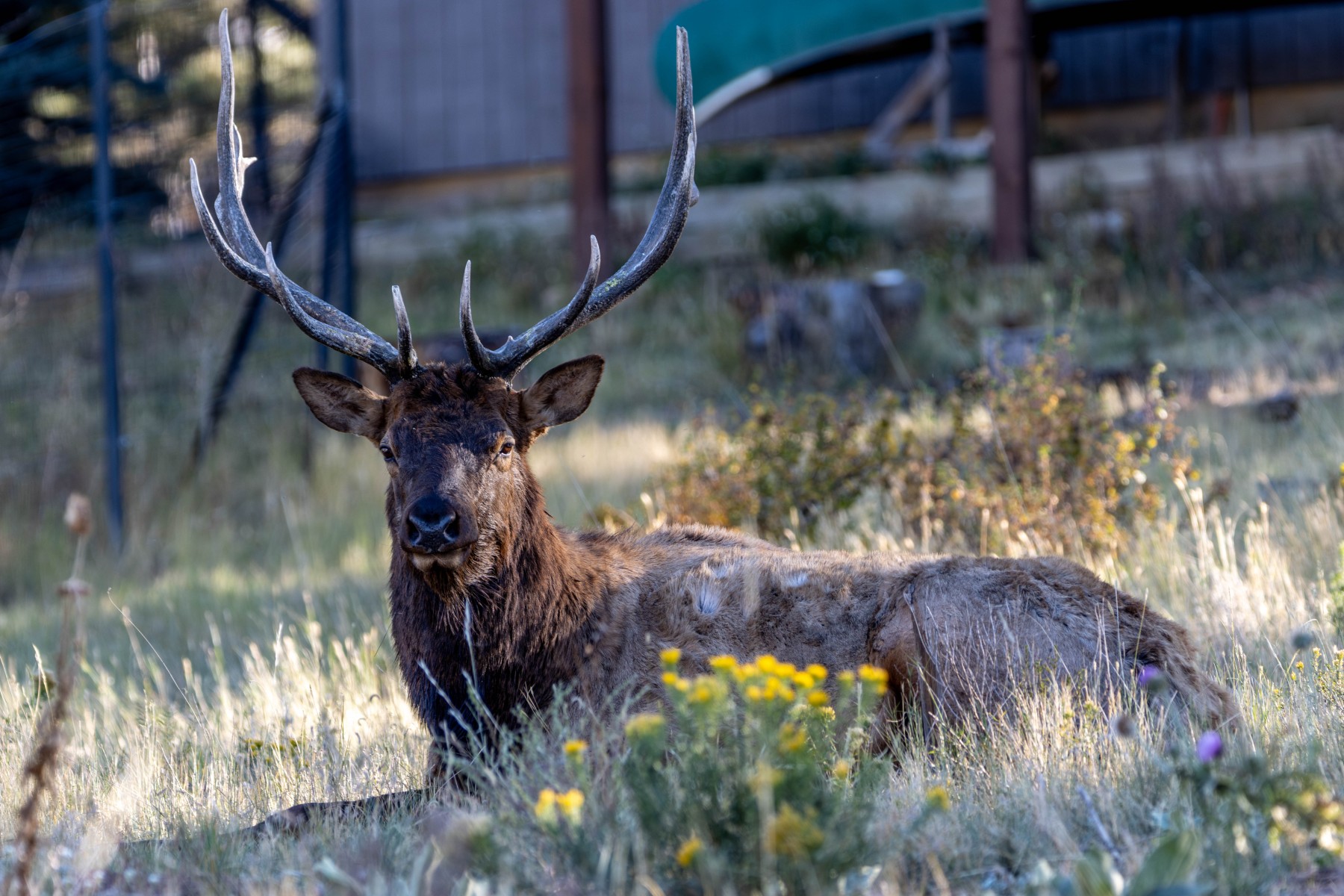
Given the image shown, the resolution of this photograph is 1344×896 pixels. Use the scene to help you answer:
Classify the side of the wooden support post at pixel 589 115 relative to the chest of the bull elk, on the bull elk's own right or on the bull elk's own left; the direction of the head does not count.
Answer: on the bull elk's own right

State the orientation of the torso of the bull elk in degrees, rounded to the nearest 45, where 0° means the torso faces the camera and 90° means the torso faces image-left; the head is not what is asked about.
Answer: approximately 90°

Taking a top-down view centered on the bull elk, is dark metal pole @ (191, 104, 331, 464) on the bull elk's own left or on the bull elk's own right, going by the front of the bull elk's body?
on the bull elk's own right

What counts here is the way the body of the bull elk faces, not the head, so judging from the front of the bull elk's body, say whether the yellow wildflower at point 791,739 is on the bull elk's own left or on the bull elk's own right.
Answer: on the bull elk's own left

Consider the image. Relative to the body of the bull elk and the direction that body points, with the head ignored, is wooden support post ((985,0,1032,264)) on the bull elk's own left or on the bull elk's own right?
on the bull elk's own right

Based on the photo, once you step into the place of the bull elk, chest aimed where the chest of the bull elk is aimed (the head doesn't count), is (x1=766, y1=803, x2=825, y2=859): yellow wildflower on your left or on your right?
on your left

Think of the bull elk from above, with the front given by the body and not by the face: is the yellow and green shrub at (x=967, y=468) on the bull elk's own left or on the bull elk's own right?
on the bull elk's own right

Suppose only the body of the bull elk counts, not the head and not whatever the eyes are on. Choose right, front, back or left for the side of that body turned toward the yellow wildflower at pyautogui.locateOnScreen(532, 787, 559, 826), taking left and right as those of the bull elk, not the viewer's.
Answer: left

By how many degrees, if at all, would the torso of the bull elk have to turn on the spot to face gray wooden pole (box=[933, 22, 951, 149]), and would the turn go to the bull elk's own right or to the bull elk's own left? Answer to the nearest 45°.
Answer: approximately 90° to the bull elk's own right

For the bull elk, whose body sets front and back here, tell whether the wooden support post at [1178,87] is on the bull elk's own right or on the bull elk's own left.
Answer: on the bull elk's own right
